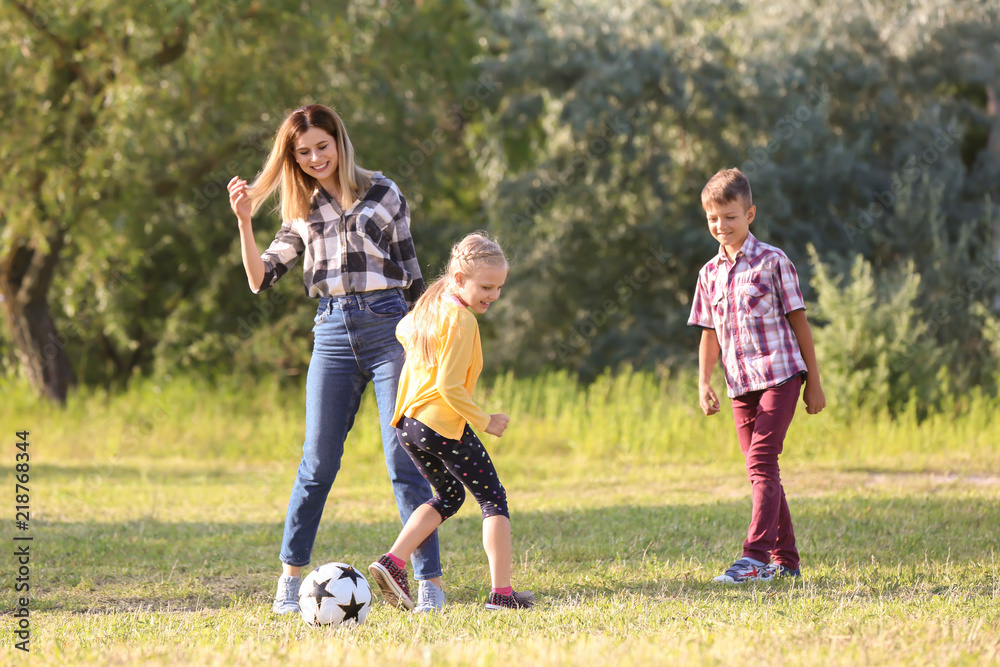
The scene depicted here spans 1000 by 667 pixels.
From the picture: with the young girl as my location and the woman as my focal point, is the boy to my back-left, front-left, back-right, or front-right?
back-right

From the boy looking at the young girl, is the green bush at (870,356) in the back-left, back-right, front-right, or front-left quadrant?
back-right

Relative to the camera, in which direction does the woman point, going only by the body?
toward the camera

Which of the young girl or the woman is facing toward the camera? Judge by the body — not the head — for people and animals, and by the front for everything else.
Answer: the woman

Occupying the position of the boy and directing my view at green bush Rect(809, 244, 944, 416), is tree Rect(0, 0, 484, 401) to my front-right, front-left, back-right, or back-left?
front-left

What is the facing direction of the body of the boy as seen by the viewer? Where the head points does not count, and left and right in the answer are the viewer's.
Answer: facing the viewer and to the left of the viewer

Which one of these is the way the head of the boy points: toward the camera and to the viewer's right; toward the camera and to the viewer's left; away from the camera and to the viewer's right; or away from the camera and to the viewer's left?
toward the camera and to the viewer's left

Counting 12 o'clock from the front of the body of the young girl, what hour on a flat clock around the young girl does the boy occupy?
The boy is roughly at 11 o'clock from the young girl.

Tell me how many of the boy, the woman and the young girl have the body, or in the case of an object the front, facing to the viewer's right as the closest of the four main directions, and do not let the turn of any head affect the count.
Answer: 1

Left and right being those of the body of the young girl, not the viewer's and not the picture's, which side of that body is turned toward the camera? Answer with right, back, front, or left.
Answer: right

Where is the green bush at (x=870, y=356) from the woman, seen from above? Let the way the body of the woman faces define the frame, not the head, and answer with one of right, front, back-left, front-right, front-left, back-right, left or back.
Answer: back-left

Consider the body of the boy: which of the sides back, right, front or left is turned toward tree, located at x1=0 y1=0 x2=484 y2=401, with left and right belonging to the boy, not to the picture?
right
